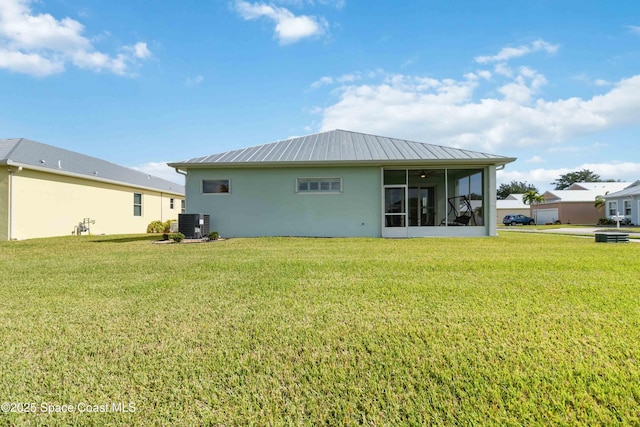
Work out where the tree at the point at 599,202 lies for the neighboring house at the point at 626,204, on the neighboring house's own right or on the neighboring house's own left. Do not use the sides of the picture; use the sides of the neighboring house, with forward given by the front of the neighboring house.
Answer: on the neighboring house's own right

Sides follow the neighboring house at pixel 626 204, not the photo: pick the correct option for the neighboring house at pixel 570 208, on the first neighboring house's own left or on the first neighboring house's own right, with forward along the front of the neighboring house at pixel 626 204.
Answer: on the first neighboring house's own right

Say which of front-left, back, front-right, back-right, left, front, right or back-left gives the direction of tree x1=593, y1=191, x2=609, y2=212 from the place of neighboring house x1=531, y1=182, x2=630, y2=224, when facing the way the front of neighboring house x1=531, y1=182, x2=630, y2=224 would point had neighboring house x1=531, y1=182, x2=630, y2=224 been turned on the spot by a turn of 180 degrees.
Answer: right

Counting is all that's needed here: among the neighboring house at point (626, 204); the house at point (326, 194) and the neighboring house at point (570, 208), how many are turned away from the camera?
1

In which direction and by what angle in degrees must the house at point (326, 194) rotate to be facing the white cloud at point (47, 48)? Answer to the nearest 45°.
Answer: approximately 90° to its left

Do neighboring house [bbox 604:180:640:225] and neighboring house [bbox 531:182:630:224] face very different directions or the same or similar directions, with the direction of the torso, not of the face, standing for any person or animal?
same or similar directions

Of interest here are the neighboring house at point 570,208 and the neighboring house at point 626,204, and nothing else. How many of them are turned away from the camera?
0

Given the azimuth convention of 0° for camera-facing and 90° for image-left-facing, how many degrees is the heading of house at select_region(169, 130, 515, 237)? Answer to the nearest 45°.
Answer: approximately 180°

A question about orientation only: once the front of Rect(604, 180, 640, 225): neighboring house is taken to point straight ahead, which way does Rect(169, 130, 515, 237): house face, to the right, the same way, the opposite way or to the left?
to the right

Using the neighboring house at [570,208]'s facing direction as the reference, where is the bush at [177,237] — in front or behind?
in front
